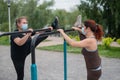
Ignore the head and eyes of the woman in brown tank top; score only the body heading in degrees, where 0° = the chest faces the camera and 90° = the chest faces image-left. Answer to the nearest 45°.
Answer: approximately 90°

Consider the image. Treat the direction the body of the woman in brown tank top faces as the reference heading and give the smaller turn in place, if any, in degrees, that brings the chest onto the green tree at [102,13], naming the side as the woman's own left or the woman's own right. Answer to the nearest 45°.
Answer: approximately 90° to the woman's own right
